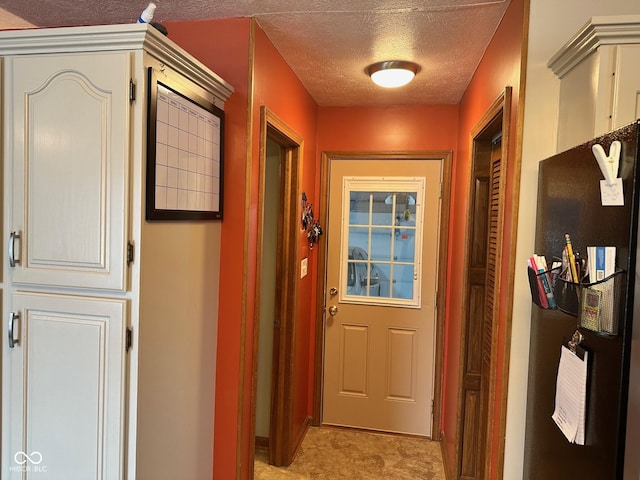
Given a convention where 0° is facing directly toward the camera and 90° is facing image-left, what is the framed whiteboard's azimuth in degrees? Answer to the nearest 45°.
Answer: approximately 315°

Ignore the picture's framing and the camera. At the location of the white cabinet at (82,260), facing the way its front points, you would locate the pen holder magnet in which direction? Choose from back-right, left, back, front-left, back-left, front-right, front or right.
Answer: left

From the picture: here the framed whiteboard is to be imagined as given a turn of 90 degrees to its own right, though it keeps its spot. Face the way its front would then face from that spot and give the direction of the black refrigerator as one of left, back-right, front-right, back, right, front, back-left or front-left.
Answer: left

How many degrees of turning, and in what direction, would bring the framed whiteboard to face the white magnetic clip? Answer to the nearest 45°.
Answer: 0° — it already faces it

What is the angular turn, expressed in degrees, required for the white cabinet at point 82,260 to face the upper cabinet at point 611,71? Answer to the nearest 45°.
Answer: approximately 90° to its left

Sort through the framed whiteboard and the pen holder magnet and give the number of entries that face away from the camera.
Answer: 0

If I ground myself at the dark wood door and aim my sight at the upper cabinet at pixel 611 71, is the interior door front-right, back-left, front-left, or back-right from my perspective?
back-right

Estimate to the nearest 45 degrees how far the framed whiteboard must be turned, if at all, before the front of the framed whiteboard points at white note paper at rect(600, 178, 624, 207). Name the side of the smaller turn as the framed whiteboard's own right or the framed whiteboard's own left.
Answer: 0° — it already faces it

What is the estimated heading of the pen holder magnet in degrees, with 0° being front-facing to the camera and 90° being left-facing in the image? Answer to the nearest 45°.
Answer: approximately 45°

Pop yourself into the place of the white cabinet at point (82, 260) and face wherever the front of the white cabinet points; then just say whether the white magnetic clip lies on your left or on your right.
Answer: on your left

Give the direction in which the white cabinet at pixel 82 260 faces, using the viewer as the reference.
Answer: facing the viewer and to the left of the viewer

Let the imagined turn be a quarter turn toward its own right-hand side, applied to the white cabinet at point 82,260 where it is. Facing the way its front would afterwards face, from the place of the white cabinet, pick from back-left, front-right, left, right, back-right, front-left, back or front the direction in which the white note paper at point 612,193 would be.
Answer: back
